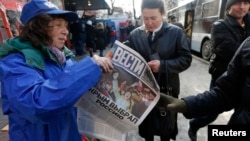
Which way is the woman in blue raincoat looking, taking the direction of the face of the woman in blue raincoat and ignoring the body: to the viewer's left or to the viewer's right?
to the viewer's right

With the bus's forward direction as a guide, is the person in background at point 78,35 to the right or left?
on its right

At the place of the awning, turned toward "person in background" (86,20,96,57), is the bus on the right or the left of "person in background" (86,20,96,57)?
left

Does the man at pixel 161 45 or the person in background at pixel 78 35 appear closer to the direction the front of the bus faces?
the man

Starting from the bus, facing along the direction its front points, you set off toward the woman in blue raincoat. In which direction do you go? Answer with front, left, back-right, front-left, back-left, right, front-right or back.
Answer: front-right

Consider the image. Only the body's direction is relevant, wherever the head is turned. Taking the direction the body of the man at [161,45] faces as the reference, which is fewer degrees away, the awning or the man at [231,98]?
the man

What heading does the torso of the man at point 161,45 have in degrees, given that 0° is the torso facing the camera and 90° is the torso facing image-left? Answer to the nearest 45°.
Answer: approximately 45°

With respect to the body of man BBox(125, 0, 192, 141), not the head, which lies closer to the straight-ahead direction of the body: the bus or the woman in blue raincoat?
the woman in blue raincoat
